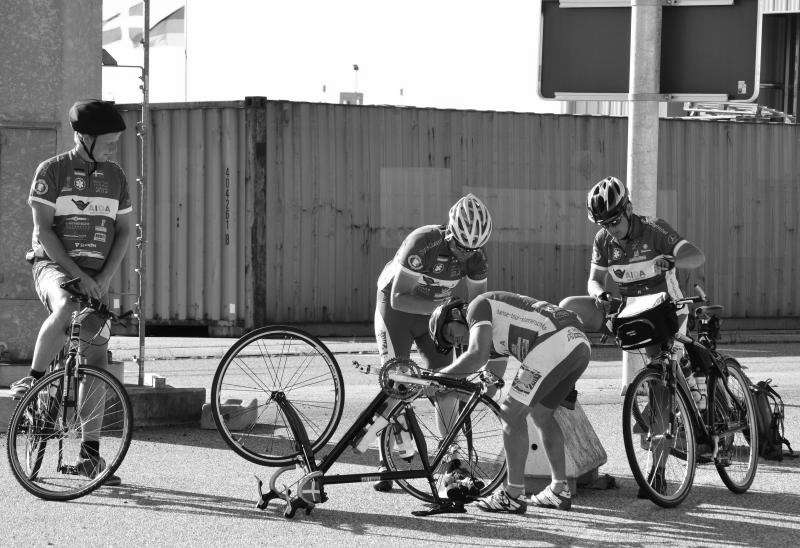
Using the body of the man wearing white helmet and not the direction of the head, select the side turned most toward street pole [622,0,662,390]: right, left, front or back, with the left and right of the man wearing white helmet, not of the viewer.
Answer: left

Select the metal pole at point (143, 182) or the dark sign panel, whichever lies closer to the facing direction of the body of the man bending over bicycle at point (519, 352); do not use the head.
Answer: the metal pole

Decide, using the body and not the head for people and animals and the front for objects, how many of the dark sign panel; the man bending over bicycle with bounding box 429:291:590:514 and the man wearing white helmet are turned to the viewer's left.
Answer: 1

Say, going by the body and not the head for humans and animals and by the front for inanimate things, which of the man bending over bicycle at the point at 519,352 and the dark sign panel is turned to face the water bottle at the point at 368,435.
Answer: the man bending over bicycle

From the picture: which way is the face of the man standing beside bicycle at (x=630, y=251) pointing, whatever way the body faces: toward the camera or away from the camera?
toward the camera

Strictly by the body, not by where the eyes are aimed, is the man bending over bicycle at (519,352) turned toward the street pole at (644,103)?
no

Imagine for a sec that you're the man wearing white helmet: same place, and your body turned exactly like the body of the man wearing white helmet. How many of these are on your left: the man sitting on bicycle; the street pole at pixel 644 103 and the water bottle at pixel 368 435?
1

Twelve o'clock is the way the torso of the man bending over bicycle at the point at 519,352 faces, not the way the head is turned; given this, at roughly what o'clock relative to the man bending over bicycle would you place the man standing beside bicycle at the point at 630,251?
The man standing beside bicycle is roughly at 4 o'clock from the man bending over bicycle.

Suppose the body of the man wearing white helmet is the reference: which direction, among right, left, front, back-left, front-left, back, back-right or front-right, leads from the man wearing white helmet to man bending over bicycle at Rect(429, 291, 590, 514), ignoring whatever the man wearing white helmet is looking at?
front

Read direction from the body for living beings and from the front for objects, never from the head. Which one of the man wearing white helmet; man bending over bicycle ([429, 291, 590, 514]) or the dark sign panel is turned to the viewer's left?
the man bending over bicycle

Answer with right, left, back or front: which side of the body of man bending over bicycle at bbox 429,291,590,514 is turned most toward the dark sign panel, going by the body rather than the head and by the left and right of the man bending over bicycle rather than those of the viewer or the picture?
right

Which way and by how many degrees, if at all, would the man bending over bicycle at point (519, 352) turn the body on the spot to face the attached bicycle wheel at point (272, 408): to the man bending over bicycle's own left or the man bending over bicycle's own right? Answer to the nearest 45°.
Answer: approximately 45° to the man bending over bicycle's own right

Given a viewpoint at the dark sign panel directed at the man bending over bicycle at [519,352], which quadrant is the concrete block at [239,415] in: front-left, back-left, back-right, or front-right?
front-right

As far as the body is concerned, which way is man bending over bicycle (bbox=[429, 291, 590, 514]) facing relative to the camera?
to the viewer's left

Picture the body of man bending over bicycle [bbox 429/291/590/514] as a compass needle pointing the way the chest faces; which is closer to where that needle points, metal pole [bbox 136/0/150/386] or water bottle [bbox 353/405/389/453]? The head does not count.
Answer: the water bottle

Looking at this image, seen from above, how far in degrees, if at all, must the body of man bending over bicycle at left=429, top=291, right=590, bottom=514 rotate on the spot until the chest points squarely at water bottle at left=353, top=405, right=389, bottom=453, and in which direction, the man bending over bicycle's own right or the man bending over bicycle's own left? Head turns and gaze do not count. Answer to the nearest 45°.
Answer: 0° — they already face it

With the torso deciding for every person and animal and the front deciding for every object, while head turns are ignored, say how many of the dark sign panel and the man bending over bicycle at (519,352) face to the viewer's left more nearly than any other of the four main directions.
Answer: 1

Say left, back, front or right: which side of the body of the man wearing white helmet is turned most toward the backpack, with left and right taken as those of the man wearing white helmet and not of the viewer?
left
